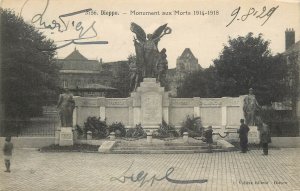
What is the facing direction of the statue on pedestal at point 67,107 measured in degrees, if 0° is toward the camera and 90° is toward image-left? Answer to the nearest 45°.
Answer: approximately 0°

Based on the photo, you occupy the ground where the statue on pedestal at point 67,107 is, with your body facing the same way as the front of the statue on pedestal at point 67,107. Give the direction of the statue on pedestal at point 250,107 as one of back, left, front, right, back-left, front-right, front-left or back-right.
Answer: left

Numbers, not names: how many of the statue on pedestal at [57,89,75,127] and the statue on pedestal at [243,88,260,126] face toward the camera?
2

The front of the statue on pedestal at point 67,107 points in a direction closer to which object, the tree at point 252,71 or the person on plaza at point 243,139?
the person on plaza

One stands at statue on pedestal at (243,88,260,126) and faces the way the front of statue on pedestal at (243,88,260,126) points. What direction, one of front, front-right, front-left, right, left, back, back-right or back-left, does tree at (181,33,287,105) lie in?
back

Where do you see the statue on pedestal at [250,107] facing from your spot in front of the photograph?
facing the viewer
